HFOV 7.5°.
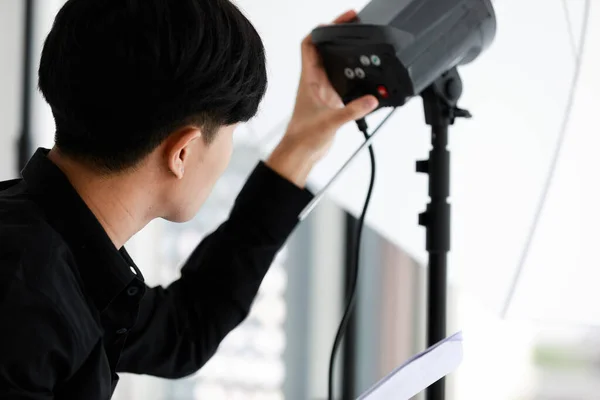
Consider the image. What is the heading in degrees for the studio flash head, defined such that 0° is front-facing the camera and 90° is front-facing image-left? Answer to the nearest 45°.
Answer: approximately 225°

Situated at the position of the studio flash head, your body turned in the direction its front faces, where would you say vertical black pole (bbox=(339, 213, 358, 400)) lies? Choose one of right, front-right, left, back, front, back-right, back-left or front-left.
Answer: front-left

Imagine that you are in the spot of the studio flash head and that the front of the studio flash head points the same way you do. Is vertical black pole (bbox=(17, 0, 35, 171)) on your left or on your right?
on your left

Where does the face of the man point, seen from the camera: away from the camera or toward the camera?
away from the camera

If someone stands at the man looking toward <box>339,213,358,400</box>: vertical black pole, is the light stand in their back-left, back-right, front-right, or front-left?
front-right
